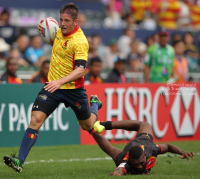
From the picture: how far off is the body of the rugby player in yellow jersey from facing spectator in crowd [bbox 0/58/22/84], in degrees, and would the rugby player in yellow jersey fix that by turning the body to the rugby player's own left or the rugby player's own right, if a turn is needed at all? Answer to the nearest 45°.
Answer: approximately 135° to the rugby player's own right

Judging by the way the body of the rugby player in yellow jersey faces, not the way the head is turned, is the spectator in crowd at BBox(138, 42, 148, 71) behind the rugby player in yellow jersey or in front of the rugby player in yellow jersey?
behind

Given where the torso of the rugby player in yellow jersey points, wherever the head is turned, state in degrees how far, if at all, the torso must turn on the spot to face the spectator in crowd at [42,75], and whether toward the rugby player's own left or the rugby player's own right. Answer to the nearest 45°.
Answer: approximately 135° to the rugby player's own right

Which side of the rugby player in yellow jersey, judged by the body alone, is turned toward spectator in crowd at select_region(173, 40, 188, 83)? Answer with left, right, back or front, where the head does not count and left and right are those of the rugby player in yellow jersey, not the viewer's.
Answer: back

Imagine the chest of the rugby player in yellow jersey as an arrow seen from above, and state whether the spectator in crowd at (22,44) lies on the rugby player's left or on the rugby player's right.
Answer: on the rugby player's right

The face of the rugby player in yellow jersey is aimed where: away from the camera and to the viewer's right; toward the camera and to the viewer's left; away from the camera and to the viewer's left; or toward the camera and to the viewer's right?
toward the camera and to the viewer's left

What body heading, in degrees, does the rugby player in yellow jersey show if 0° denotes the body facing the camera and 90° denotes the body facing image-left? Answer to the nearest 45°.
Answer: approximately 45°

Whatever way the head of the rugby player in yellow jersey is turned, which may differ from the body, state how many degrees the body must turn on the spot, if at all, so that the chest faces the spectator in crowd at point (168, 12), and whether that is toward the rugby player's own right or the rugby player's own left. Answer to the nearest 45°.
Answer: approximately 135° to the rugby player's own right

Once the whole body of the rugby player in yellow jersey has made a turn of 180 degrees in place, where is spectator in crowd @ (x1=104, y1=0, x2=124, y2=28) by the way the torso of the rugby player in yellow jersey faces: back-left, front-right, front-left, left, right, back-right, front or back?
front-left
